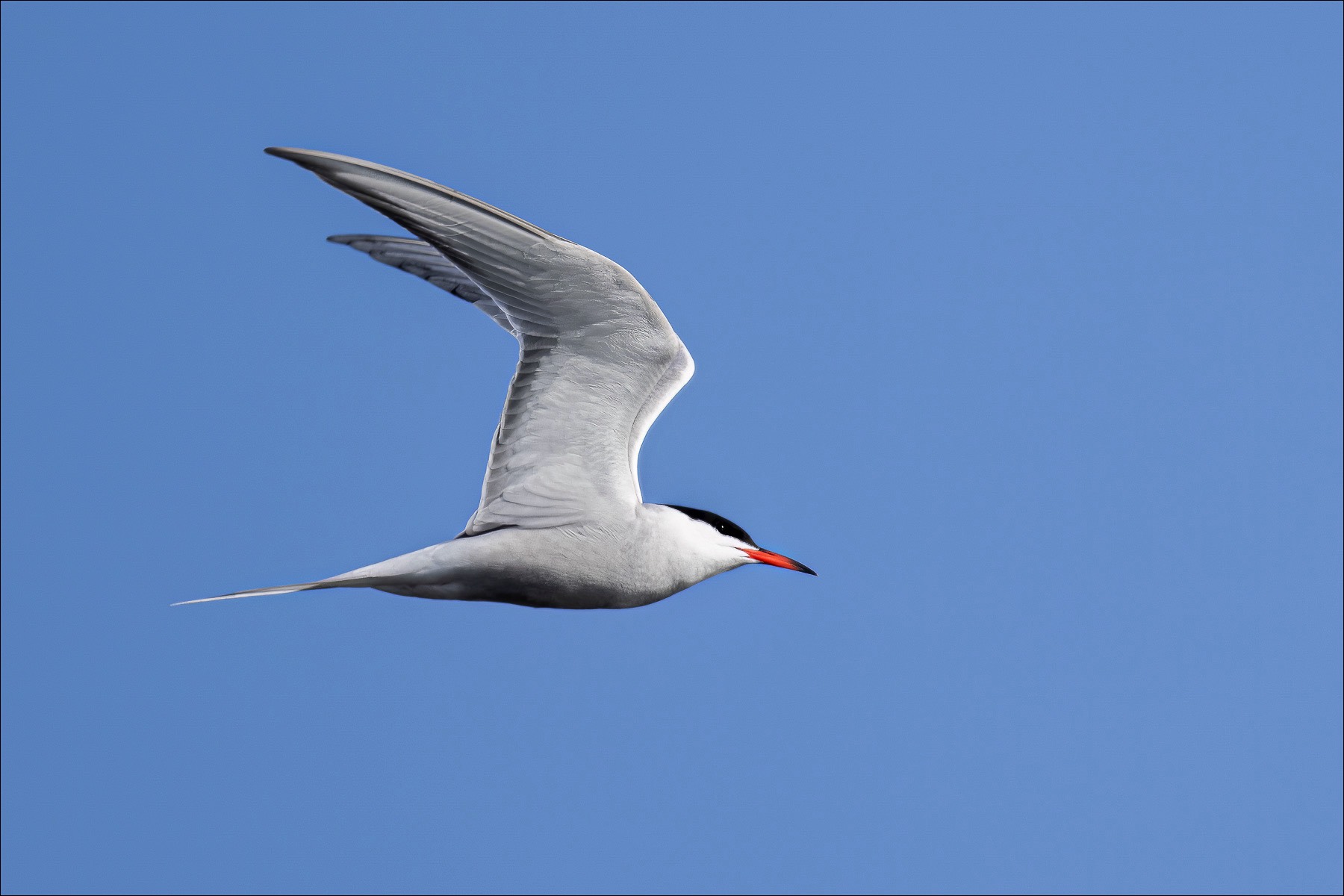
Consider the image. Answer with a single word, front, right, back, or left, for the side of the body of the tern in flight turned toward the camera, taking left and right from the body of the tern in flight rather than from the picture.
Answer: right
